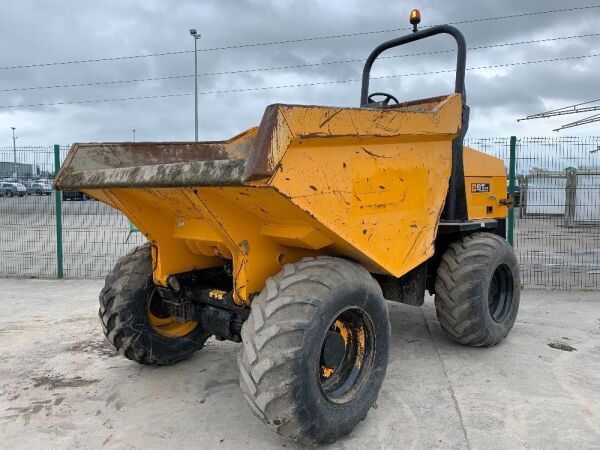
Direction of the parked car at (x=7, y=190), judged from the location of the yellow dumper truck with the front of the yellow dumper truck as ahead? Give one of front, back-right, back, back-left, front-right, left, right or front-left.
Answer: right

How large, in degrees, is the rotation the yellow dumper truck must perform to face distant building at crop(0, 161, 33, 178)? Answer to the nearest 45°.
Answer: approximately 90° to its right

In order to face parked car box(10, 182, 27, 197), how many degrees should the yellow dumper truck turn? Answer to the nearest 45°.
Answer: approximately 90° to its right

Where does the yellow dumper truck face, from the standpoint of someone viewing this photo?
facing the viewer and to the left of the viewer
